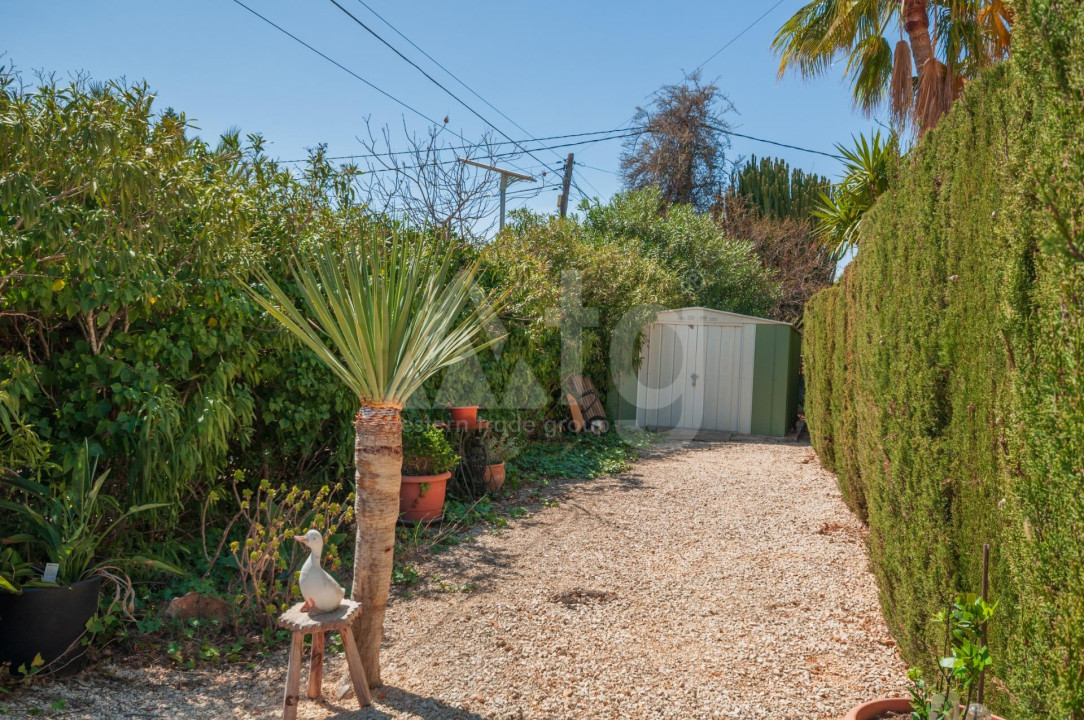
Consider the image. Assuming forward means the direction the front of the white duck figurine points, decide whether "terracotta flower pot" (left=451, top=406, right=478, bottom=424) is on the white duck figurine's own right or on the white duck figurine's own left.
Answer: on the white duck figurine's own right

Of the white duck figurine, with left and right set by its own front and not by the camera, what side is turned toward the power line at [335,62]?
right

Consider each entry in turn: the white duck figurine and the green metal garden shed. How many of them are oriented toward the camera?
1

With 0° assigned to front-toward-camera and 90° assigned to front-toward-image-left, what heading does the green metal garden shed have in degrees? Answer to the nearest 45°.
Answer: approximately 0°

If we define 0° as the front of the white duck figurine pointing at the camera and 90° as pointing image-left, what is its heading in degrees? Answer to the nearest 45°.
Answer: approximately 90°

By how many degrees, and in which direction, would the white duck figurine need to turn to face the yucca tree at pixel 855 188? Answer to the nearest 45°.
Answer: approximately 135° to its right

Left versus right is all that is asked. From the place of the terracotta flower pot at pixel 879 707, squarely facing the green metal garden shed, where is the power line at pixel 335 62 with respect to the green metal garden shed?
left

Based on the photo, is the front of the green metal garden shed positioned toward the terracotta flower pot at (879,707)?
yes

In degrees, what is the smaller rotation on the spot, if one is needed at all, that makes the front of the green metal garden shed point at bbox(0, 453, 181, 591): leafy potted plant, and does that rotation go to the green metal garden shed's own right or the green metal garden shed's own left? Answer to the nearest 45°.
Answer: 0° — it already faces it

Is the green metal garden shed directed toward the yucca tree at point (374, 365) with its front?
yes
